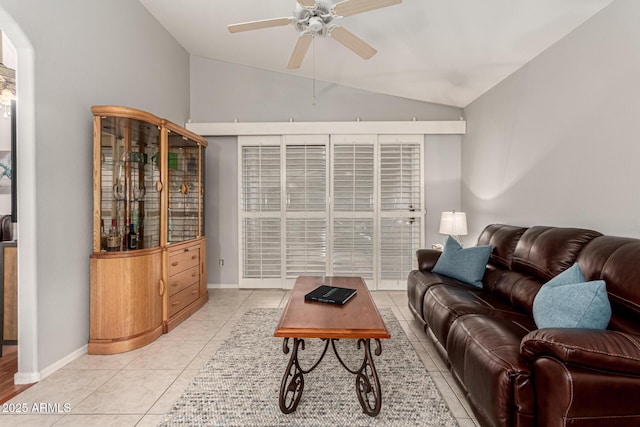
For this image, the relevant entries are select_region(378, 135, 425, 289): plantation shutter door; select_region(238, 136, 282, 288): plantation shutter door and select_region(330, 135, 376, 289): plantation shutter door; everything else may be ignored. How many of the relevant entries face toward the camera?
3

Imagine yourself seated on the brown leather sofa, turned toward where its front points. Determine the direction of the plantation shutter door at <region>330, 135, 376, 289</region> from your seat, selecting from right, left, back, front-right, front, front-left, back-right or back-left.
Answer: right

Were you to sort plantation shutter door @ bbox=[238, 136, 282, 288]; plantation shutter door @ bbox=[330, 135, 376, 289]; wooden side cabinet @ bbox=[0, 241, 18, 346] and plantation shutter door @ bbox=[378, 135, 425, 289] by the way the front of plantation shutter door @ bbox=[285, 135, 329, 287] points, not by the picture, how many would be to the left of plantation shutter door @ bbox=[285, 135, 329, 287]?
2

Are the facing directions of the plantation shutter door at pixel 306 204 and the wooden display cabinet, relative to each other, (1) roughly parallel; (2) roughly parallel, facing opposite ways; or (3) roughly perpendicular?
roughly perpendicular

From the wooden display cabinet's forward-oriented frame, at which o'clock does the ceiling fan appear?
The ceiling fan is roughly at 12 o'clock from the wooden display cabinet.

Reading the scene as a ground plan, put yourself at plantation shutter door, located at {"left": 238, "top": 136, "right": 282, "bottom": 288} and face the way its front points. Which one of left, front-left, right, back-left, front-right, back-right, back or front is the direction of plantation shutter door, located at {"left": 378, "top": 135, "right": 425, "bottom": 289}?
left

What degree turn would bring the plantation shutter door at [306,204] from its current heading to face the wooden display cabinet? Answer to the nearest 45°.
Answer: approximately 45° to its right

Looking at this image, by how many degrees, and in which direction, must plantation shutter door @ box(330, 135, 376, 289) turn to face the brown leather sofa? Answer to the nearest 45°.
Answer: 0° — it already faces it

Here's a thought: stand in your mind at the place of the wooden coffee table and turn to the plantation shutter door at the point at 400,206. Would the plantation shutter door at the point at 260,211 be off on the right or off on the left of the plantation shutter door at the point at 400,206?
left

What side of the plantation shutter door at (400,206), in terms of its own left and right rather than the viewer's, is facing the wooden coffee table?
front

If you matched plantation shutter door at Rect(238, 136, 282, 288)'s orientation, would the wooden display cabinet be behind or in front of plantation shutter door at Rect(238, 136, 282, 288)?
in front

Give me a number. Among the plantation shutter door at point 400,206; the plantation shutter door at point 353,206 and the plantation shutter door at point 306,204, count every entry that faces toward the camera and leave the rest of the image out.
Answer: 3

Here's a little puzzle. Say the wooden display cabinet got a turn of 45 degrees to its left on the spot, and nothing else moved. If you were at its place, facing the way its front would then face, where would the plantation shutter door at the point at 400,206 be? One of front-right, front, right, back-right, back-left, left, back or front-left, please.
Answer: front

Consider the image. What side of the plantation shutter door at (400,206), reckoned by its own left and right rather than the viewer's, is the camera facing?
front

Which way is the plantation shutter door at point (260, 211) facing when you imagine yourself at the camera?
facing the viewer

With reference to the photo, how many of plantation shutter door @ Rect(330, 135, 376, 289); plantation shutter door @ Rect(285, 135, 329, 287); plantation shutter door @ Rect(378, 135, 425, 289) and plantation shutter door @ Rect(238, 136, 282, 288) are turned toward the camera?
4

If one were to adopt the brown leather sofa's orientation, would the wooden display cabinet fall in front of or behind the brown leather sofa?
in front

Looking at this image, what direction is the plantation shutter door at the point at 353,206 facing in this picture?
toward the camera

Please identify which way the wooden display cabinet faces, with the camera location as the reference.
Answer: facing the viewer and to the right of the viewer

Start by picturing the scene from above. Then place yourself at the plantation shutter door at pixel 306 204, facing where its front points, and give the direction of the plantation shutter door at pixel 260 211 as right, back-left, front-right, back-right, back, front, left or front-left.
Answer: right

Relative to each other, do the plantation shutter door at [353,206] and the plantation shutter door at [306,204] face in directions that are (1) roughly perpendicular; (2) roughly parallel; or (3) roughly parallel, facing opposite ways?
roughly parallel
